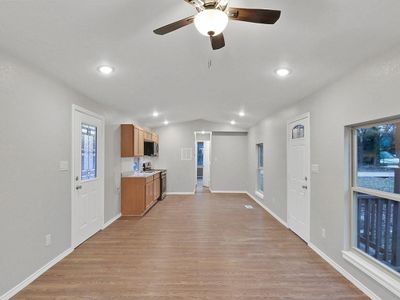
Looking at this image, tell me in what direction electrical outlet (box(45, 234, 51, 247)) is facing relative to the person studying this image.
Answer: facing the viewer and to the right of the viewer

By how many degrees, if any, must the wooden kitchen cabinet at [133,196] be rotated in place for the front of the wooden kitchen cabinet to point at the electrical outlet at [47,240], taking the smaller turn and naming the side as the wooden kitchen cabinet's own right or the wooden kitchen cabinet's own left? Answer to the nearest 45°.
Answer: approximately 90° to the wooden kitchen cabinet's own right

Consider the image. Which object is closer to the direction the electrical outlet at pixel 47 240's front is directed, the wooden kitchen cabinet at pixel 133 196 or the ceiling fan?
the ceiling fan

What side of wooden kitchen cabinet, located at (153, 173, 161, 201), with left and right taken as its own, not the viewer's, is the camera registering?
right

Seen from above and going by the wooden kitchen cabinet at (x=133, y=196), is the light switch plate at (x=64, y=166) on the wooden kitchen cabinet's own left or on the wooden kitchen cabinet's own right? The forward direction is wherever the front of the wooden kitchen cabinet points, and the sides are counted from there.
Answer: on the wooden kitchen cabinet's own right

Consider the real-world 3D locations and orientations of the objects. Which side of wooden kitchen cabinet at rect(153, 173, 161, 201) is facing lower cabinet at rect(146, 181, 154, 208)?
right

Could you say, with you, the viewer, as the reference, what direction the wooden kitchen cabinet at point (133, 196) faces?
facing to the right of the viewer

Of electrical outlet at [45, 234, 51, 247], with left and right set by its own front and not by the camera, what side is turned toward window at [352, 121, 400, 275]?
front

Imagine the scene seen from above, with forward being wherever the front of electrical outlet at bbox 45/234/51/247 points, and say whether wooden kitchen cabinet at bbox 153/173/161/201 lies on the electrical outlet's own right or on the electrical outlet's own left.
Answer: on the electrical outlet's own left

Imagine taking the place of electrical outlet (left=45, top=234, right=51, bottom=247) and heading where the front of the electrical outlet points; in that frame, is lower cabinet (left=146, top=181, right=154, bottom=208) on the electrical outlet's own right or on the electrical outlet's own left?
on the electrical outlet's own left
